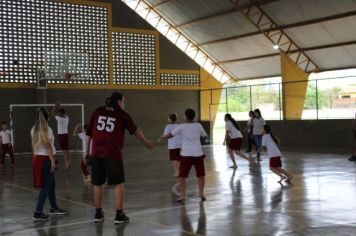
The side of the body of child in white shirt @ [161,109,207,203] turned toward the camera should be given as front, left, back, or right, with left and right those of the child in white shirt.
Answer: back

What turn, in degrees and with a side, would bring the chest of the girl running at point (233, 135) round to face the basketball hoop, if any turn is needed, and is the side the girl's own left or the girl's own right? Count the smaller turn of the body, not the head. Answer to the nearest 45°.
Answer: approximately 45° to the girl's own right

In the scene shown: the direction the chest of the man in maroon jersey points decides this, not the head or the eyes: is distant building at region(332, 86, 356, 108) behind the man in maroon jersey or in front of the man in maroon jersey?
in front

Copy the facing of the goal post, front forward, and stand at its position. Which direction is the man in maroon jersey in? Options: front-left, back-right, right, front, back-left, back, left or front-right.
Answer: front

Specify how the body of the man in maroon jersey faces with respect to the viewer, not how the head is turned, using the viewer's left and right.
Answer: facing away from the viewer and to the right of the viewer

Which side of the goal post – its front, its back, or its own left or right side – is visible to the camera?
front

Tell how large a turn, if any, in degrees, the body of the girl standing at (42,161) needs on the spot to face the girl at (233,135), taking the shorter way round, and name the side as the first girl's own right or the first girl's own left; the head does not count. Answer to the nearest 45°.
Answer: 0° — they already face them

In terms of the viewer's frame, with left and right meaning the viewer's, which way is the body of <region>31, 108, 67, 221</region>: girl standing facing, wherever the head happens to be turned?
facing away from the viewer and to the right of the viewer

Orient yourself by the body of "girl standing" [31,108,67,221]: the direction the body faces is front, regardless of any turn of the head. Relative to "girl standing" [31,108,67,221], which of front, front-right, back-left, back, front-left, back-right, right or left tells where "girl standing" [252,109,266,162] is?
front

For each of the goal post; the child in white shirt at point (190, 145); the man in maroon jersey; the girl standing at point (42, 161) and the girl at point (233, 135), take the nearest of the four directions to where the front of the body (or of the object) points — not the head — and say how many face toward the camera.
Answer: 1

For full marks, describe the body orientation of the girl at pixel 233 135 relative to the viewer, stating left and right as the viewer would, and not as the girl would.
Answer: facing to the left of the viewer

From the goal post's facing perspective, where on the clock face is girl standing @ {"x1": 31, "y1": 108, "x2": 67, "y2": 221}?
The girl standing is roughly at 12 o'clock from the goal post.

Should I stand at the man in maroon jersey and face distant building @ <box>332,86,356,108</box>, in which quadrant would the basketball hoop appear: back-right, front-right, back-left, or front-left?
front-left

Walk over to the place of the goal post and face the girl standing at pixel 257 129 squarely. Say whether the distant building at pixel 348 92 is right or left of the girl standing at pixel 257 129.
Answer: left

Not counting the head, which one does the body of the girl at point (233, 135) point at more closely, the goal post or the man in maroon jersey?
the goal post
